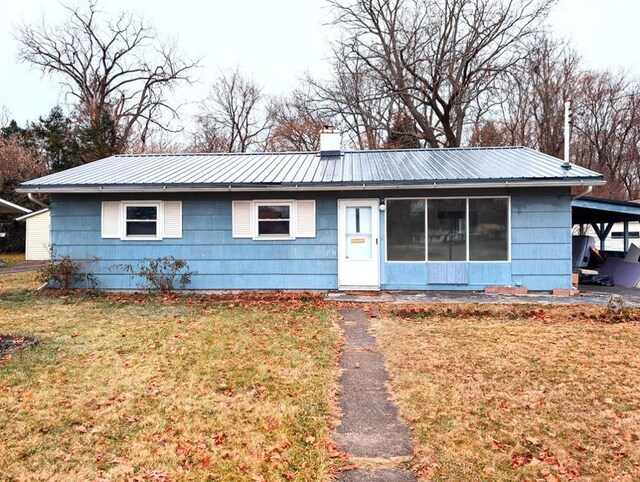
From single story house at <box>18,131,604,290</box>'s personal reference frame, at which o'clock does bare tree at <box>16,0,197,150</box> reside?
The bare tree is roughly at 5 o'clock from the single story house.

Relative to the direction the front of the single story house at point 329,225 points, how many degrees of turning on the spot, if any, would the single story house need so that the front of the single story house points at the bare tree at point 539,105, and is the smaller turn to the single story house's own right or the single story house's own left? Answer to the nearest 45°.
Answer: approximately 135° to the single story house's own left

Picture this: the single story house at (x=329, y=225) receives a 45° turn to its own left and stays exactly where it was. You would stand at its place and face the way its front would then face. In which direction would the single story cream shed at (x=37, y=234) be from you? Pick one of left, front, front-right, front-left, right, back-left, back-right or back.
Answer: back

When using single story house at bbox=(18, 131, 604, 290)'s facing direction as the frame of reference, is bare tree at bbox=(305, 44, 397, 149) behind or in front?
behind

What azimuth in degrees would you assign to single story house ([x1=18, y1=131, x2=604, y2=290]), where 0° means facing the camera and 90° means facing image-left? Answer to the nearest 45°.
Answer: approximately 0°

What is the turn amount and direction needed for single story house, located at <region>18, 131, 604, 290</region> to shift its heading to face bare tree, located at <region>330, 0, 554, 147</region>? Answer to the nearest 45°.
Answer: approximately 135° to its left

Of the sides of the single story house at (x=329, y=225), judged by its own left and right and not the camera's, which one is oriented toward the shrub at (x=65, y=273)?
right

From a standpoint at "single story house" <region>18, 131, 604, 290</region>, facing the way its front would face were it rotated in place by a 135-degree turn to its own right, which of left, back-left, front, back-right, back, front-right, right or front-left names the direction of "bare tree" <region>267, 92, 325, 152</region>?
front-right
